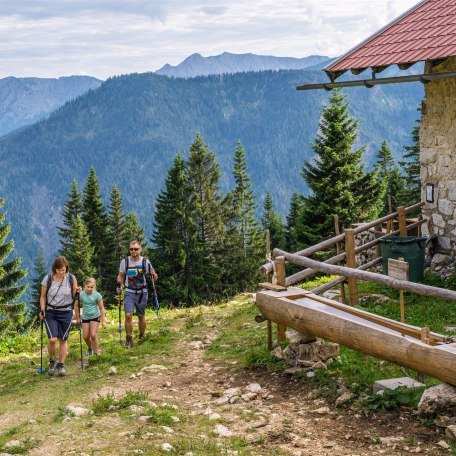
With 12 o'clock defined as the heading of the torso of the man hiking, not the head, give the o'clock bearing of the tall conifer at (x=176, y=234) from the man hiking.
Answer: The tall conifer is roughly at 6 o'clock from the man hiking.

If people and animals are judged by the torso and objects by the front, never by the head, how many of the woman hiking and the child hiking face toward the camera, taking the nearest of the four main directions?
2

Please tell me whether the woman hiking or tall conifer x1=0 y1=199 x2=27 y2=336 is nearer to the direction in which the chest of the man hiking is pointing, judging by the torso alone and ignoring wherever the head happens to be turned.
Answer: the woman hiking

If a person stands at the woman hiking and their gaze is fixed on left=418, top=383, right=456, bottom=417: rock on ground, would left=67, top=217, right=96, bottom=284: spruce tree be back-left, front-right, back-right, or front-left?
back-left

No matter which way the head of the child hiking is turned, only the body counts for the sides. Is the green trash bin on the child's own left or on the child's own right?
on the child's own left

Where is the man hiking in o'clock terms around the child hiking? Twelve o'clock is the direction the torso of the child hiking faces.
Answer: The man hiking is roughly at 8 o'clock from the child hiking.

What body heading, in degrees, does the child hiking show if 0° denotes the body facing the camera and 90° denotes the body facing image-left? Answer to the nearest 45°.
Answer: approximately 0°

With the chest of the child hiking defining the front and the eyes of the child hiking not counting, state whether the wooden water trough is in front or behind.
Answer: in front
